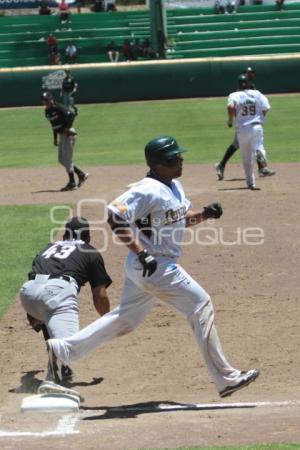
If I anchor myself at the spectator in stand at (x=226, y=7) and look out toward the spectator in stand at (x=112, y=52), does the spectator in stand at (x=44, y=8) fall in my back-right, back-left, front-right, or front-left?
front-right

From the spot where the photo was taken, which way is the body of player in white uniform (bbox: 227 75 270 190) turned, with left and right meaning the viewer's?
facing away from the viewer

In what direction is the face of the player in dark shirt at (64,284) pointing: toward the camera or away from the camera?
away from the camera

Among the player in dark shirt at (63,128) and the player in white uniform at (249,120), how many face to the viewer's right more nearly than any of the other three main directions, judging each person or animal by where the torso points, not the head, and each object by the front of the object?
0

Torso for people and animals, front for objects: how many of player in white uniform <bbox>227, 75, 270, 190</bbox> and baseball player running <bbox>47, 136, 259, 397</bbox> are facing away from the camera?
1

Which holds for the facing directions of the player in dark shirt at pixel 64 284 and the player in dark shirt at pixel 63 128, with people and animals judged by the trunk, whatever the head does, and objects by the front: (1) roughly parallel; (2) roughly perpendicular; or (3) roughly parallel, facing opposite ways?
roughly parallel, facing opposite ways

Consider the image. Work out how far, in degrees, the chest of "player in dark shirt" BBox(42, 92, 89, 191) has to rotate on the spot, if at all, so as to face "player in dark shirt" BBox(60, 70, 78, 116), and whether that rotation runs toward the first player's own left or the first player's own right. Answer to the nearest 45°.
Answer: approximately 135° to the first player's own right

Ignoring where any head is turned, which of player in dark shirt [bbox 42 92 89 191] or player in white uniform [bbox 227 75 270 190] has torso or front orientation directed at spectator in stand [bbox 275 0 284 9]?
the player in white uniform

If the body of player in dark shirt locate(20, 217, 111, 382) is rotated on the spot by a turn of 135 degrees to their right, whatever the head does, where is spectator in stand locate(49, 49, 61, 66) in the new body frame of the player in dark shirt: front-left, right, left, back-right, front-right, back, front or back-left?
back

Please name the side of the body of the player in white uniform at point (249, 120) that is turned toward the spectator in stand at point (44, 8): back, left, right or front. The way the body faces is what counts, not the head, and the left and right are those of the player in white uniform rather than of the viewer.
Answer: front

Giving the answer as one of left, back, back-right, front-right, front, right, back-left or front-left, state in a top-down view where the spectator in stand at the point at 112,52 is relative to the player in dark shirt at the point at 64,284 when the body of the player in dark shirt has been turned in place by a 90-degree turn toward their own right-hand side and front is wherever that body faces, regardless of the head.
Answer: back-left

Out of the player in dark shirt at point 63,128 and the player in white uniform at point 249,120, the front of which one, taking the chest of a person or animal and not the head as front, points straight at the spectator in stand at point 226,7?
the player in white uniform

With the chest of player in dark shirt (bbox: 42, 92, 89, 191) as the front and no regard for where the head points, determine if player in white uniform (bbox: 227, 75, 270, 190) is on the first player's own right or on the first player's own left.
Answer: on the first player's own left

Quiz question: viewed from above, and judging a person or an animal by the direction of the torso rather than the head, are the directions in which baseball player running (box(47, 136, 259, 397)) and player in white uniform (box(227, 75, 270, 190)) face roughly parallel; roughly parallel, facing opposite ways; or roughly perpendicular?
roughly perpendicular
